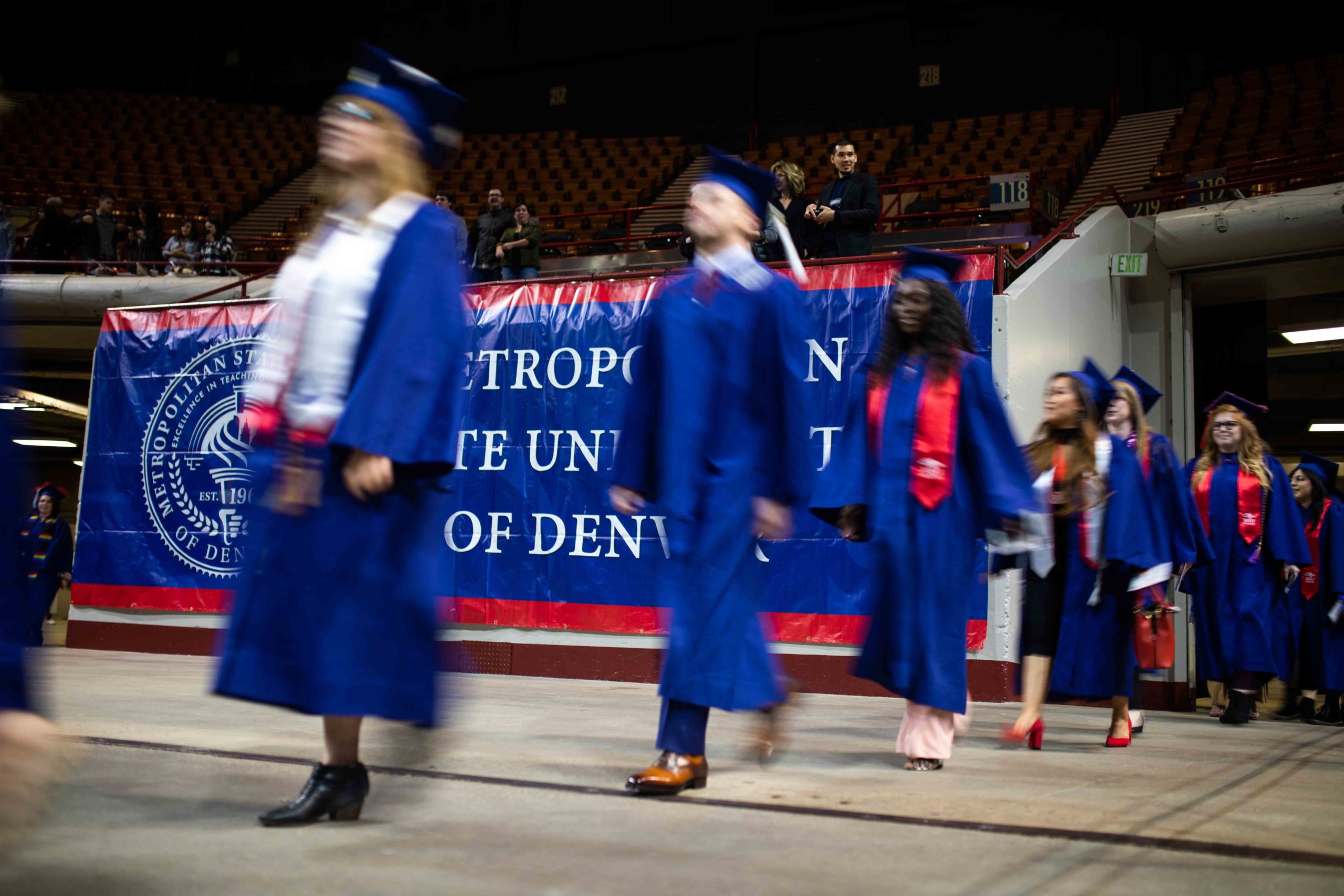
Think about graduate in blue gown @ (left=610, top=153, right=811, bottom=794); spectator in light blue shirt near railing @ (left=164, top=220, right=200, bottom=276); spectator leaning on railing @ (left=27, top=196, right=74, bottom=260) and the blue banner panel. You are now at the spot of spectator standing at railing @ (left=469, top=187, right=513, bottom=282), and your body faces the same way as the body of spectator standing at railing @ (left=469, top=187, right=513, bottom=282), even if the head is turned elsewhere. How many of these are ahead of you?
2

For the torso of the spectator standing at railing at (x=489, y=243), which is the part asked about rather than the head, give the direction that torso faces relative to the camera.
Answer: toward the camera

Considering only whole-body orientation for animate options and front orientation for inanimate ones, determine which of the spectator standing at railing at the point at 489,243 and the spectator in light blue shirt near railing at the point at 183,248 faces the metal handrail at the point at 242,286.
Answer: the spectator in light blue shirt near railing at the point at 183,248

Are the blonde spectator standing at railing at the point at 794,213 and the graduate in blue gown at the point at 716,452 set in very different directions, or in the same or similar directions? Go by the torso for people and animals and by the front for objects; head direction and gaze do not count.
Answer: same or similar directions

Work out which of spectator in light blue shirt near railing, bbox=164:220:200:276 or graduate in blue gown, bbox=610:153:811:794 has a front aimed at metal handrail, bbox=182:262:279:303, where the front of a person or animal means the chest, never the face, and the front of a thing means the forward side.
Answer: the spectator in light blue shirt near railing

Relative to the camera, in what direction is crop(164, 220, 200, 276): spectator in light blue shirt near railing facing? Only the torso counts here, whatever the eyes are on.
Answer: toward the camera

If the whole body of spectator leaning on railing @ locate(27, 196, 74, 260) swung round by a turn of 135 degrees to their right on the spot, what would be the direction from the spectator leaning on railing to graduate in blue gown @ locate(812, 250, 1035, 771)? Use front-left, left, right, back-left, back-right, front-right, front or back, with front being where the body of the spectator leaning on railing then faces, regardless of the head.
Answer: back-left

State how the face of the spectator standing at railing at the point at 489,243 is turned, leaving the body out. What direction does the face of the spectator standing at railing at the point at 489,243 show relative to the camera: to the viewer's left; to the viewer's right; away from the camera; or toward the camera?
toward the camera

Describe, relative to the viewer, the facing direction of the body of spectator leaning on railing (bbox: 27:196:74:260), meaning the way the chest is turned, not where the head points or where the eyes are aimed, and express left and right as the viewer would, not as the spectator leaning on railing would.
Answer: facing the viewer

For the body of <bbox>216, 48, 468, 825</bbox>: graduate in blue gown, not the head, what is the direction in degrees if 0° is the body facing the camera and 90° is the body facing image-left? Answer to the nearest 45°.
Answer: approximately 45°

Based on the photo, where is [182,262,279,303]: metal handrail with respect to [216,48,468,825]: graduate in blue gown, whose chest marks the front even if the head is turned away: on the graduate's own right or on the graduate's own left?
on the graduate's own right

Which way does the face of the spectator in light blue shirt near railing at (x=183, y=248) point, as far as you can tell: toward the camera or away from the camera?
toward the camera

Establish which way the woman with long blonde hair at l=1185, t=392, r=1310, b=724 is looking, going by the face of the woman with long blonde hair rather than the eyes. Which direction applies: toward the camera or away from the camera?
toward the camera
